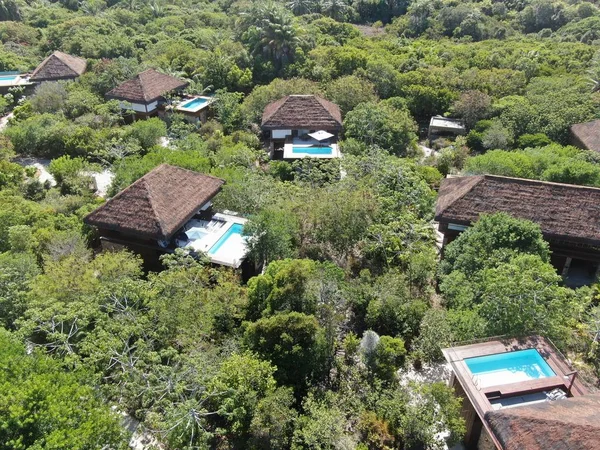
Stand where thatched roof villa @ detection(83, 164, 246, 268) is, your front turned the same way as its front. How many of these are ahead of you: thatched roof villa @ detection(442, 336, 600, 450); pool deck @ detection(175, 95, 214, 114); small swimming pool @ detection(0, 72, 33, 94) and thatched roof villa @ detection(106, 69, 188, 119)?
1

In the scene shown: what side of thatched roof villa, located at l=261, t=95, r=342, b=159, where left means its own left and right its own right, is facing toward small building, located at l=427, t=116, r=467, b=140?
left

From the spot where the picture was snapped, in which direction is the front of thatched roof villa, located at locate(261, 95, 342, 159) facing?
facing the viewer

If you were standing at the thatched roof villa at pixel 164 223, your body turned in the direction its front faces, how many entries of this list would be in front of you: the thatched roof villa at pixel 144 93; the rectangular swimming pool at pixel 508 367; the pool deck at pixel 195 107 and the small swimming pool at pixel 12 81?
1

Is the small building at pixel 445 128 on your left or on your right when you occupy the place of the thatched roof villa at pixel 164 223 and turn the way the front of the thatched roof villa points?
on your left

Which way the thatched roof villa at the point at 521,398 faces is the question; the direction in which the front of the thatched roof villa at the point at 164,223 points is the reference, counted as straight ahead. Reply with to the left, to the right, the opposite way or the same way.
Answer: to the left

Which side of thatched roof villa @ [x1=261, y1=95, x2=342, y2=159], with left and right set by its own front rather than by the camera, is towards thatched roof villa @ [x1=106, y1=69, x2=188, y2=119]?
right

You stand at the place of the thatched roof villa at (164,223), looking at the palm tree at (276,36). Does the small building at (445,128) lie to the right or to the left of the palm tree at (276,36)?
right

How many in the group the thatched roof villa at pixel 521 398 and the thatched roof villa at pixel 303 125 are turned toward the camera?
1

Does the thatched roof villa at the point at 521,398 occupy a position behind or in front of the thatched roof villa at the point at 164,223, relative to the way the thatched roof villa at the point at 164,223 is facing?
in front

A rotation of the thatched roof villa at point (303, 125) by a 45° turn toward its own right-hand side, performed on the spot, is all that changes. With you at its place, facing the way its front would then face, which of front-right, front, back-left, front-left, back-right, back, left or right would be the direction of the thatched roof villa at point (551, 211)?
left

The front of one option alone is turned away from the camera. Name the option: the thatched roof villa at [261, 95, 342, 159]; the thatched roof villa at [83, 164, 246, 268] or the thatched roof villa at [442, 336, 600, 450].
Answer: the thatched roof villa at [442, 336, 600, 450]

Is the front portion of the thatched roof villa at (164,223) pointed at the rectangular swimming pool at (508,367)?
yes

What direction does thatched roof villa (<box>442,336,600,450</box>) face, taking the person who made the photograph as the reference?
facing away from the viewer

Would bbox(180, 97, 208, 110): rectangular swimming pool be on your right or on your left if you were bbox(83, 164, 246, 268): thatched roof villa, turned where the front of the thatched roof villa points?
on your left

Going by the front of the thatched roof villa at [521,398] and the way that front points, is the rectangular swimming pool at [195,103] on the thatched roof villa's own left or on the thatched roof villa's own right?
on the thatched roof villa's own left

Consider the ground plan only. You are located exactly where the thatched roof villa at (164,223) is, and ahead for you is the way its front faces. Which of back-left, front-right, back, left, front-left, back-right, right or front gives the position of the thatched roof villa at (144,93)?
back-left
